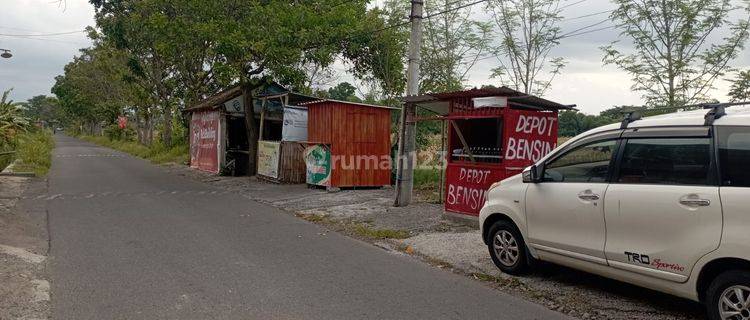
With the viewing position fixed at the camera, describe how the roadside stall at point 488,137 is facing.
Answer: facing the viewer and to the left of the viewer

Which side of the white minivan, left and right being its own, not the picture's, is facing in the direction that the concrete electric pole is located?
front

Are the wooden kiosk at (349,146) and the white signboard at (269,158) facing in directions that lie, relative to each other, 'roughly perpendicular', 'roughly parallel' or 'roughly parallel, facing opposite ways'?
roughly parallel

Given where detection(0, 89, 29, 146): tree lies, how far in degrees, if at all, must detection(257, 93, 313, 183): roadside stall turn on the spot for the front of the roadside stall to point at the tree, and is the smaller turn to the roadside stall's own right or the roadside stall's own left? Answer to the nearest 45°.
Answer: approximately 45° to the roadside stall's own right

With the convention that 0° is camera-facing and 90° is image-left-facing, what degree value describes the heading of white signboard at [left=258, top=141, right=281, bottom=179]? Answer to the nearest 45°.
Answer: approximately 45°

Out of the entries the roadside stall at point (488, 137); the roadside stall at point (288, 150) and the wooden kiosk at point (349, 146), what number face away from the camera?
0

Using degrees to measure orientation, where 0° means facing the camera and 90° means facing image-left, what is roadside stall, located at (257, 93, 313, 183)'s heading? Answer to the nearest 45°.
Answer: approximately 45°

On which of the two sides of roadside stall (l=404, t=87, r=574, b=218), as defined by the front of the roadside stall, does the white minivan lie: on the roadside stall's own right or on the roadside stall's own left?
on the roadside stall's own left

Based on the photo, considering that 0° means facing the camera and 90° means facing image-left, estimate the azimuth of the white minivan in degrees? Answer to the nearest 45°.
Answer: approximately 135°

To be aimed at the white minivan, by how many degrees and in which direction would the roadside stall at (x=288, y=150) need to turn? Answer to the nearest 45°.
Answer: approximately 45° to its left

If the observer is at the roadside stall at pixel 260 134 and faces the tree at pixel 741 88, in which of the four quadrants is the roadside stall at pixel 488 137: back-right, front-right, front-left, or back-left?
front-right

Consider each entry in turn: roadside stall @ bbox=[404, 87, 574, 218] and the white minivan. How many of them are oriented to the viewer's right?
0

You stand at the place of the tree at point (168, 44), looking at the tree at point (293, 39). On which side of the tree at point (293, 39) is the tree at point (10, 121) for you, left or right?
right

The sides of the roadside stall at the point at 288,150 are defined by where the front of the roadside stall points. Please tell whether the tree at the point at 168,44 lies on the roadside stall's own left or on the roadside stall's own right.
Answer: on the roadside stall's own right

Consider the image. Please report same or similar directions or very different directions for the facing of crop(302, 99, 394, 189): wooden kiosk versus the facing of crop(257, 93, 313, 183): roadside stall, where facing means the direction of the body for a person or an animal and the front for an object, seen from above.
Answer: same or similar directions
